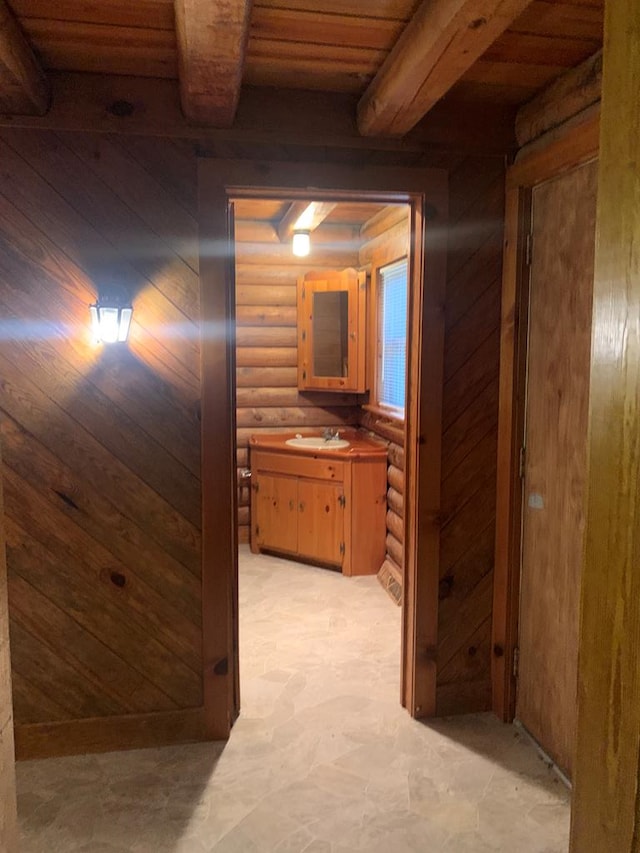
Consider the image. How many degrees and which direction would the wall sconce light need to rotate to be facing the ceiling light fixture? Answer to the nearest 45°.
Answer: approximately 135° to its left

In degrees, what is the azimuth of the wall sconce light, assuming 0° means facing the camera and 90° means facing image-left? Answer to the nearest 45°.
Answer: approximately 0°

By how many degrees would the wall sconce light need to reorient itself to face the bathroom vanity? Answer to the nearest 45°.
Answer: approximately 135° to its left

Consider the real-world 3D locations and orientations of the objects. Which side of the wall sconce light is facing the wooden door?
left
